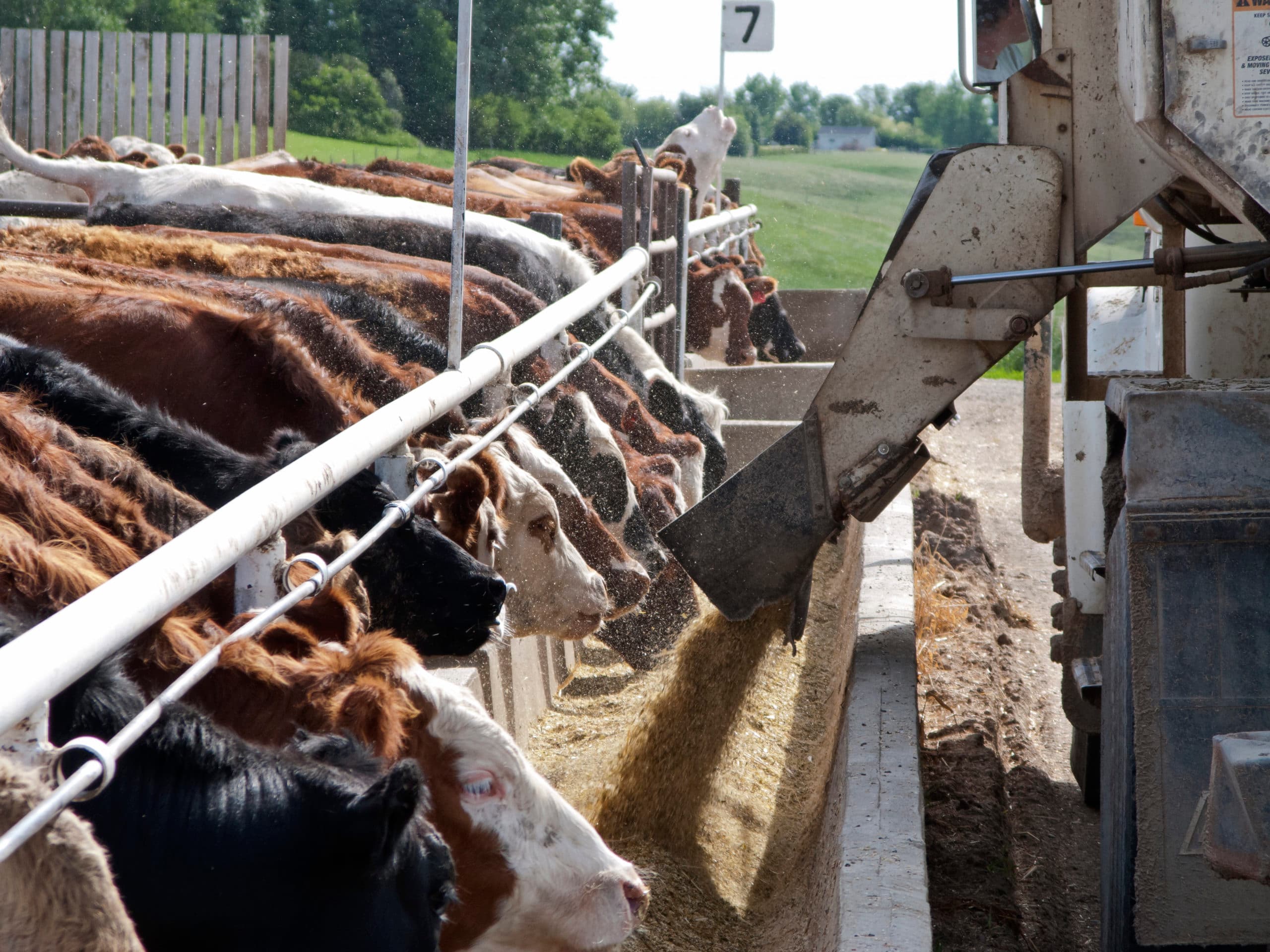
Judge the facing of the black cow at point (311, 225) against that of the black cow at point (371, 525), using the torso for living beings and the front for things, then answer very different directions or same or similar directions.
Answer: same or similar directions

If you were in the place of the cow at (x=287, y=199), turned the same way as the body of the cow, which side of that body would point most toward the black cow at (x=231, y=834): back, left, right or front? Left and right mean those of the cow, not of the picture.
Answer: right

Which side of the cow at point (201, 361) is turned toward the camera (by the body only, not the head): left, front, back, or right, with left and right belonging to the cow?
right

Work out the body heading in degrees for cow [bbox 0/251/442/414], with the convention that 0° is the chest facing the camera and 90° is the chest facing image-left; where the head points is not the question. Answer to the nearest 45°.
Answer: approximately 270°

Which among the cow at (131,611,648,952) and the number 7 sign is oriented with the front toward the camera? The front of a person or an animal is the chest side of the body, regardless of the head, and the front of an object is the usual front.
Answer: the number 7 sign

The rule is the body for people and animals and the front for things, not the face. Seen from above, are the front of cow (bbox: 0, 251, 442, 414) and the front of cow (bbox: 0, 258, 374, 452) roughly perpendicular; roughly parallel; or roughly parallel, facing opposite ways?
roughly parallel

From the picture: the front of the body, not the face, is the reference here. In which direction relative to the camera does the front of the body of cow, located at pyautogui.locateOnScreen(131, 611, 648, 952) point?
to the viewer's right

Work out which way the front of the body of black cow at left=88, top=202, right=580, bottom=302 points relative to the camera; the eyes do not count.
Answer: to the viewer's right

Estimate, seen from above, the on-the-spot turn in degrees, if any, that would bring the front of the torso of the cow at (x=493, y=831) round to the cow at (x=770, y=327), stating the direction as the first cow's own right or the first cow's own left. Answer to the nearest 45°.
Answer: approximately 90° to the first cow's own left

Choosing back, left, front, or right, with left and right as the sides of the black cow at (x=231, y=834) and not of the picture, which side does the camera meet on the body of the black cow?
right

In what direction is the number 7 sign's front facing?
toward the camera

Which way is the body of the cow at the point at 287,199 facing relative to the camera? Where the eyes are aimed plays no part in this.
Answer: to the viewer's right

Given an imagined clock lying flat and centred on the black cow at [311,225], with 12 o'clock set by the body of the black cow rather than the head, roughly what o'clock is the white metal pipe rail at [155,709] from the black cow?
The white metal pipe rail is roughly at 3 o'clock from the black cow.
